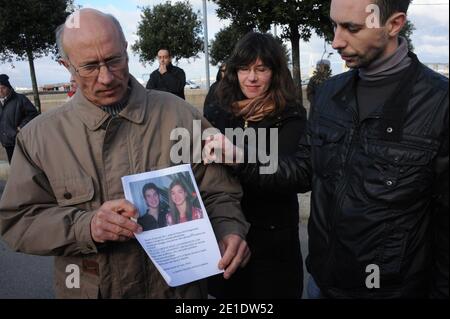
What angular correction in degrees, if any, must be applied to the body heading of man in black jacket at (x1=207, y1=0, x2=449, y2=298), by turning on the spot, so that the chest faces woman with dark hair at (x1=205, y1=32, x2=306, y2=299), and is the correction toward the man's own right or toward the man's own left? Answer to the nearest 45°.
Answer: approximately 90° to the man's own right

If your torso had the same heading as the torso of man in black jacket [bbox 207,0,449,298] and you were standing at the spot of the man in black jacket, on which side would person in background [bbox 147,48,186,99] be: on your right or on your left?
on your right

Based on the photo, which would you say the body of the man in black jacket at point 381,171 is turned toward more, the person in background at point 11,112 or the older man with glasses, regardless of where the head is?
the older man with glasses

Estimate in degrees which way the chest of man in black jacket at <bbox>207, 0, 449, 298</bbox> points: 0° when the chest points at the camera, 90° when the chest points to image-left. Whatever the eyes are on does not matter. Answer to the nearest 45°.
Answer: approximately 45°

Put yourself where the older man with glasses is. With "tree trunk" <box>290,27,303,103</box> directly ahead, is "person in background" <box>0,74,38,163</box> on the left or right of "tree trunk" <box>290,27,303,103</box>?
left

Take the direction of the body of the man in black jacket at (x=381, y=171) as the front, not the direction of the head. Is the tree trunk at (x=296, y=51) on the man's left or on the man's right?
on the man's right

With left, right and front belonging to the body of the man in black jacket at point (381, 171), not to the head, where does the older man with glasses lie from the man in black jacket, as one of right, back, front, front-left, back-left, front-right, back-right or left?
front-right

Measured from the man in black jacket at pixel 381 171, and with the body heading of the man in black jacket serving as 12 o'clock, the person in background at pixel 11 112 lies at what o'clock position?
The person in background is roughly at 3 o'clock from the man in black jacket.
